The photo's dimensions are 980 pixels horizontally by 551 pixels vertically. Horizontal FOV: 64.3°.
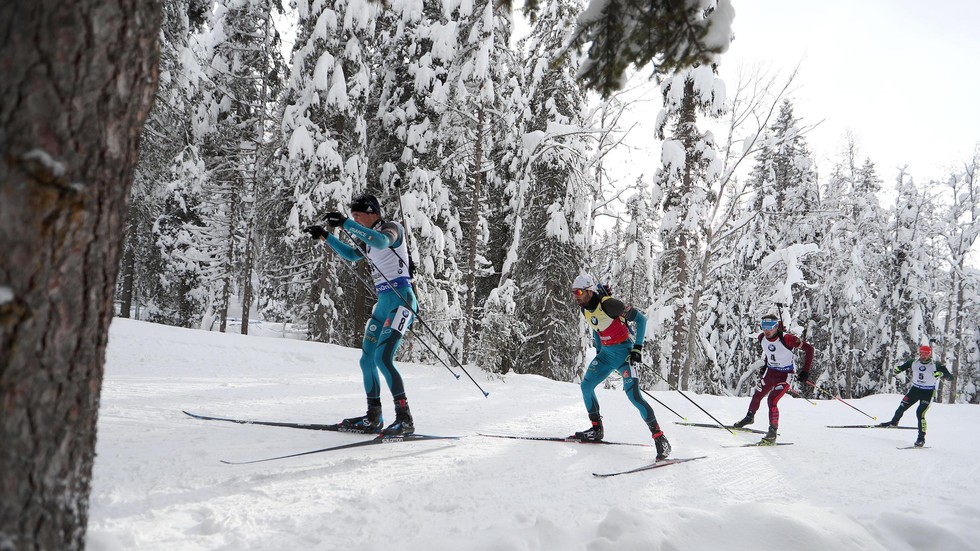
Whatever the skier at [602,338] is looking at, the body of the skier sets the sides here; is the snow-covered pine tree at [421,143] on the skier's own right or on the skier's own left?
on the skier's own right

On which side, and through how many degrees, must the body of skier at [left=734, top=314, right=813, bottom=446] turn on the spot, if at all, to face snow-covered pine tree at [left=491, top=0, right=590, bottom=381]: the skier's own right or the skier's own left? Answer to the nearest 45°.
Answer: approximately 90° to the skier's own right

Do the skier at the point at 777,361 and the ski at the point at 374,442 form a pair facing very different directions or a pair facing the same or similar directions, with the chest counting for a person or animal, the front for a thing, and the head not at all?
same or similar directions

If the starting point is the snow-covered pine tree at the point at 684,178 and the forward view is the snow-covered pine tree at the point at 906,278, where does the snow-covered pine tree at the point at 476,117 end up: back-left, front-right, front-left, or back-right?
back-left

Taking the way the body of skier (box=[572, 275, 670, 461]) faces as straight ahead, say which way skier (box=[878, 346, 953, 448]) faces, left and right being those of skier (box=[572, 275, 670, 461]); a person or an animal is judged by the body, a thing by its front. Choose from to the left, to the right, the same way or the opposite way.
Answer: the same way

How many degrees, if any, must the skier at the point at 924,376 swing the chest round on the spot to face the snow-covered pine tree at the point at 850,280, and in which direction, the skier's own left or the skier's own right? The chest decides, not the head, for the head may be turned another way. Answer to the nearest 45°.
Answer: approximately 135° to the skier's own right

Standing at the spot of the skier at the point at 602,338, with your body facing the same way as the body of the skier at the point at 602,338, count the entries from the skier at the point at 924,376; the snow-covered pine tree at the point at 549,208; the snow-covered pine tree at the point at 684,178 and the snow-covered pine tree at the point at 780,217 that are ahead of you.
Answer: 0

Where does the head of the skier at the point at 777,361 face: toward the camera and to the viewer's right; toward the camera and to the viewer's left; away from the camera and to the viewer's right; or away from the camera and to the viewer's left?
toward the camera and to the viewer's left

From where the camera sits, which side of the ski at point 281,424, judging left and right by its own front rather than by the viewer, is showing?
left

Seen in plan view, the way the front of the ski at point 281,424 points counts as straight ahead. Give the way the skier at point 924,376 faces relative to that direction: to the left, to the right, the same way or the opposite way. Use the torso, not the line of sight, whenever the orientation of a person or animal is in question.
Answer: the same way

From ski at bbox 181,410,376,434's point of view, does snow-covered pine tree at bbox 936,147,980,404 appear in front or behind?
behind

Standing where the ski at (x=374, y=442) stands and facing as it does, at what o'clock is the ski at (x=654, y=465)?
the ski at (x=654, y=465) is roughly at 6 o'clock from the ski at (x=374, y=442).

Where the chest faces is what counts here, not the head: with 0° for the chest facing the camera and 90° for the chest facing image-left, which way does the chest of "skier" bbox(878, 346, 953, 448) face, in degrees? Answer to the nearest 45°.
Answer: approximately 45°

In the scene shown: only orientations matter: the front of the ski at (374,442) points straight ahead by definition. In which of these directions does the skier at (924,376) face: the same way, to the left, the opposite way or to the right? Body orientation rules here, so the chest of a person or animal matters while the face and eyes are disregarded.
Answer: the same way

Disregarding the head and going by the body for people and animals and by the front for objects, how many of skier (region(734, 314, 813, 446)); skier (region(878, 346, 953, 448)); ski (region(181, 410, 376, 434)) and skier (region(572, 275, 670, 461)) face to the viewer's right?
0

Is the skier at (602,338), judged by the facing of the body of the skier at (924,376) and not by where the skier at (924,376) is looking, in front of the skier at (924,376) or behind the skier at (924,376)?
in front

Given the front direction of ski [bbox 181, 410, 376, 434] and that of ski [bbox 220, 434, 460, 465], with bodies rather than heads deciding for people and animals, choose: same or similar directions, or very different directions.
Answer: same or similar directions

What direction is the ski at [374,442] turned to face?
to the viewer's left
